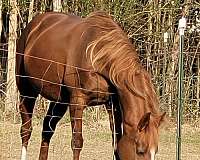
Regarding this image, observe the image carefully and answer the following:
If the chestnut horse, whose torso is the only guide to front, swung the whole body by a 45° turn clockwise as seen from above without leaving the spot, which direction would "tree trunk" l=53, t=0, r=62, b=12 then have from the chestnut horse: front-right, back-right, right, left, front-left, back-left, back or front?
back

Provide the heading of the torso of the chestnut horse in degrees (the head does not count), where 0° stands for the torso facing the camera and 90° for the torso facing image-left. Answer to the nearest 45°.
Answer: approximately 315°
